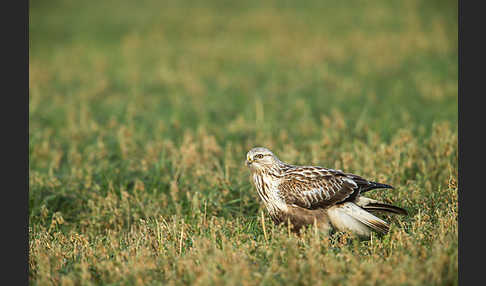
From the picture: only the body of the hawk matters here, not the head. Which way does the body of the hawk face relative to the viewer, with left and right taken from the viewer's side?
facing to the left of the viewer
